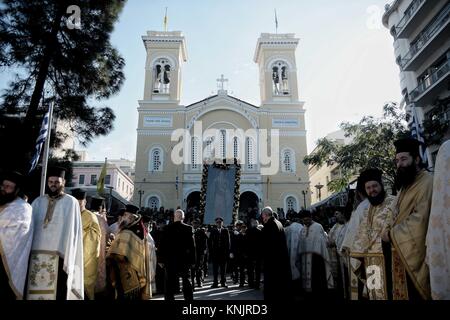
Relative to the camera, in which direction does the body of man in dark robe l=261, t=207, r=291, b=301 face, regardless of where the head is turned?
to the viewer's left

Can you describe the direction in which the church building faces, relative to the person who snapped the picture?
facing the viewer

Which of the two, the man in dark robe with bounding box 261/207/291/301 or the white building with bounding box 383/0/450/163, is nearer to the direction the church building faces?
the man in dark robe

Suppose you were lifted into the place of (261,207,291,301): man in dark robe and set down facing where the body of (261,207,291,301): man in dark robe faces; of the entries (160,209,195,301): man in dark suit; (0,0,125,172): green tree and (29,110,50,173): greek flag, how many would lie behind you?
0

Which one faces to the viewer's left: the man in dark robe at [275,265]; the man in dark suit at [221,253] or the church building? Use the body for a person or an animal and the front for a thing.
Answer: the man in dark robe at [275,265]

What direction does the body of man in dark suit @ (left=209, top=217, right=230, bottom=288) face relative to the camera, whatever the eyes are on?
toward the camera

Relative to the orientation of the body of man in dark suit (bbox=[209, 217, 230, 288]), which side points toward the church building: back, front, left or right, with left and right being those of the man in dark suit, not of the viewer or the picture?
back

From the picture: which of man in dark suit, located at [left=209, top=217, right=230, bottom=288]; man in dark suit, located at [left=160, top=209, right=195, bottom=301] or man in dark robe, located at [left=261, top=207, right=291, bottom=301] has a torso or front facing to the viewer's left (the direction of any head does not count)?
man in dark robe, located at [left=261, top=207, right=291, bottom=301]

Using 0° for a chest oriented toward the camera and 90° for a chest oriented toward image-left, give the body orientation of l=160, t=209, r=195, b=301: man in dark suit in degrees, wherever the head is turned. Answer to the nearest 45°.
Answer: approximately 180°

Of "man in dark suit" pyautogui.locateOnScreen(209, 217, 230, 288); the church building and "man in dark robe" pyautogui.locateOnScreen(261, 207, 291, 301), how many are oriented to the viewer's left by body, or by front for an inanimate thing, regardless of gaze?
1
